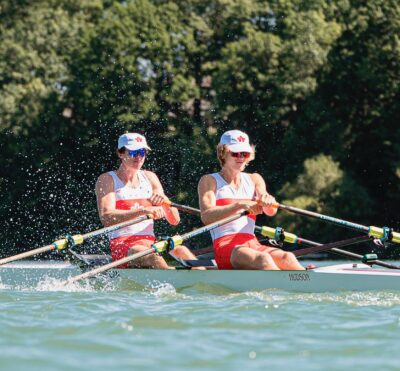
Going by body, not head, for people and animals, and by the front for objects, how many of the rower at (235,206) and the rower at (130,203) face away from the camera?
0

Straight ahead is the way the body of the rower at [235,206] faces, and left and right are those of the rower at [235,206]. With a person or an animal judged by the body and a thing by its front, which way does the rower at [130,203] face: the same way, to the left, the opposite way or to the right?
the same way
